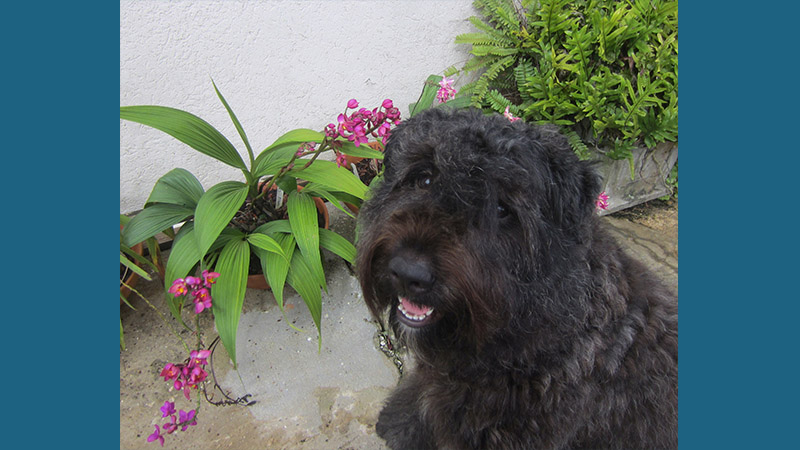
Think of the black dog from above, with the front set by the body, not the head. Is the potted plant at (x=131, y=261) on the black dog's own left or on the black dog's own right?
on the black dog's own right

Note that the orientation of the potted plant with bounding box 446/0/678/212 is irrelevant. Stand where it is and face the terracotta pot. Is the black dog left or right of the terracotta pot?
left

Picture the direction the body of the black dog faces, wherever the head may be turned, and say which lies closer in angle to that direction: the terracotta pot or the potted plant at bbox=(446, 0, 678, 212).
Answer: the terracotta pot

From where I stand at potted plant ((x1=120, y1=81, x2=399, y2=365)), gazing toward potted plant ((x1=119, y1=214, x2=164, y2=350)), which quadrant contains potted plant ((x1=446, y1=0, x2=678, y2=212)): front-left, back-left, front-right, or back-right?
back-right

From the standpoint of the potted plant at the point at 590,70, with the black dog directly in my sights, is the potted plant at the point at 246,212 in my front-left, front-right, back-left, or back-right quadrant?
front-right

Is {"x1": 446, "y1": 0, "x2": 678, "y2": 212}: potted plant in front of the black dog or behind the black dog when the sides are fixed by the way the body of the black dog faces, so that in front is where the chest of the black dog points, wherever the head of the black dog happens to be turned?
behind

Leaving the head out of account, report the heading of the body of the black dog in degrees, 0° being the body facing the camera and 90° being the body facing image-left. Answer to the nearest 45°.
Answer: approximately 45°

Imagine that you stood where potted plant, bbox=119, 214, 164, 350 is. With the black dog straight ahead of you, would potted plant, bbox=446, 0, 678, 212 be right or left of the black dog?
left

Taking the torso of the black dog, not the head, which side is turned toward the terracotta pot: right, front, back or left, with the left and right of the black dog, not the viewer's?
right

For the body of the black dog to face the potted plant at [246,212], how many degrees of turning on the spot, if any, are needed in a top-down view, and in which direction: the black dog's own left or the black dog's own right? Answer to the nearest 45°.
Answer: approximately 90° to the black dog's own right
